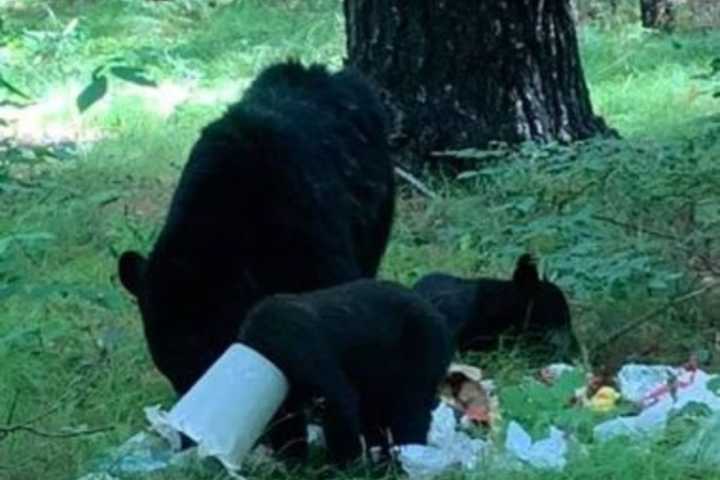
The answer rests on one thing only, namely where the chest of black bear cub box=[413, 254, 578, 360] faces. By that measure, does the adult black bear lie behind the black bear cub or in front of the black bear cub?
behind

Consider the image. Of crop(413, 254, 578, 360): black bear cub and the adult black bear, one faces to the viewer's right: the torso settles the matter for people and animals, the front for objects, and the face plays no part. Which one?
the black bear cub

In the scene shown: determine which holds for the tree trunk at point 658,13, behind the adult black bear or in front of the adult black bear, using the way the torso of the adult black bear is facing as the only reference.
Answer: behind

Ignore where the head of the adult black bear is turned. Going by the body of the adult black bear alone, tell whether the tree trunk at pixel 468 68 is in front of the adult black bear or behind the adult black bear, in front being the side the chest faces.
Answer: behind

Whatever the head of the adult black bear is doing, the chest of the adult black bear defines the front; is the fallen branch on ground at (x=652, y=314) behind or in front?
behind

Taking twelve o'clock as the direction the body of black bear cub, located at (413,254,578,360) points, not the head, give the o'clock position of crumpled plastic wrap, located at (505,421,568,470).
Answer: The crumpled plastic wrap is roughly at 3 o'clock from the black bear cub.

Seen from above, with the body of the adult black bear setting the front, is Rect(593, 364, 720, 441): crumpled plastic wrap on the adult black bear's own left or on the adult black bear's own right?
on the adult black bear's own left

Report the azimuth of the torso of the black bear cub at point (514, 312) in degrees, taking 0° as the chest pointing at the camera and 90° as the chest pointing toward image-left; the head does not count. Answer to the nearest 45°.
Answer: approximately 270°

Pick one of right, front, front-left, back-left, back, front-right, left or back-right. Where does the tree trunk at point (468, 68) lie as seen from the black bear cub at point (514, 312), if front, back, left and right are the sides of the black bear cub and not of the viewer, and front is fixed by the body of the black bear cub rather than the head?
left

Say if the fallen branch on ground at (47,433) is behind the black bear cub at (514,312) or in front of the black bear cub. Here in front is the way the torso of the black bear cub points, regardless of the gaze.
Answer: behind

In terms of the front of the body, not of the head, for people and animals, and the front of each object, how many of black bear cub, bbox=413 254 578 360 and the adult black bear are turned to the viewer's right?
1

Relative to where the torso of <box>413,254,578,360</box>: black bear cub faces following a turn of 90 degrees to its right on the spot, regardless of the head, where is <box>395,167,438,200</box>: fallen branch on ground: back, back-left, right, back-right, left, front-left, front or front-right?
back
